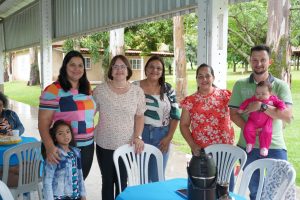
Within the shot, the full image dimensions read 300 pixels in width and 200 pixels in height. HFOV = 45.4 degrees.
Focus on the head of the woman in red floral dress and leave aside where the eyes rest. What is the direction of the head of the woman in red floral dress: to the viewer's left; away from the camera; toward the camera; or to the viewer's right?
toward the camera

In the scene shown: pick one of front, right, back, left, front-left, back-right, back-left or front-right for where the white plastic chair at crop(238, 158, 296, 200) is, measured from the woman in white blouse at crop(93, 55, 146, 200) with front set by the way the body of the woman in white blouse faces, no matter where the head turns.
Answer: front-left

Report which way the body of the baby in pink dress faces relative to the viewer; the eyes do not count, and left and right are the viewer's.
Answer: facing the viewer

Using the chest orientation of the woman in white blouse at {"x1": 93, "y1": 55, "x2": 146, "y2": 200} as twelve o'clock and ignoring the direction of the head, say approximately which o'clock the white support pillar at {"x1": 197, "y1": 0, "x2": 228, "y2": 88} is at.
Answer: The white support pillar is roughly at 8 o'clock from the woman in white blouse.

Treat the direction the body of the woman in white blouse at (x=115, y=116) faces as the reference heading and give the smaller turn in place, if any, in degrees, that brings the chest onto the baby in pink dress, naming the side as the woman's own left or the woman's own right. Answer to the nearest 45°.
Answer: approximately 90° to the woman's own left

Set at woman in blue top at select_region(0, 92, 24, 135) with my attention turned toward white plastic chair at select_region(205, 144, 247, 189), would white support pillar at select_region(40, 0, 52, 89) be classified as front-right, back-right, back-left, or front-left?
back-left

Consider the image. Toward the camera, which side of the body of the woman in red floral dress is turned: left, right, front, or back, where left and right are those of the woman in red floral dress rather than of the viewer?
front

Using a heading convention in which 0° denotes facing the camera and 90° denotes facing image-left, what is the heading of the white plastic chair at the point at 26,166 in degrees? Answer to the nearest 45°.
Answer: approximately 135°

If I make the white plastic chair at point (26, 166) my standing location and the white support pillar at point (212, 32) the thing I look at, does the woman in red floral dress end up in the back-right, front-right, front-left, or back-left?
front-right

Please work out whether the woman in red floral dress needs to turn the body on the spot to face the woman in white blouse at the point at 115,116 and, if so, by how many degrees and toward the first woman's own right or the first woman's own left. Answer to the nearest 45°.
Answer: approximately 90° to the first woman's own right

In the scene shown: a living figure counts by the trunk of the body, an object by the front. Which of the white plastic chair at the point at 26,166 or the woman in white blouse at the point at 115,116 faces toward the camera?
the woman in white blouse

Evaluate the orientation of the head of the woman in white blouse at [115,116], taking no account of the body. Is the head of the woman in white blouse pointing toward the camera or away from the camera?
toward the camera
